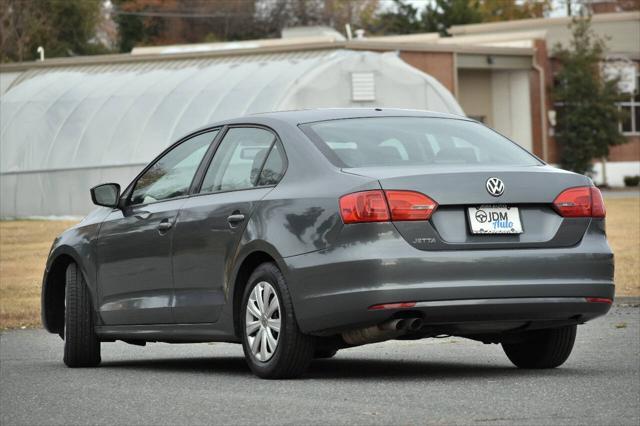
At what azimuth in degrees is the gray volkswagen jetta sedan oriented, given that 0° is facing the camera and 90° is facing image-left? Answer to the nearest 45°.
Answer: approximately 135°

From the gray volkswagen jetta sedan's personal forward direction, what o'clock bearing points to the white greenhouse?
The white greenhouse is roughly at 1 o'clock from the gray volkswagen jetta sedan.
